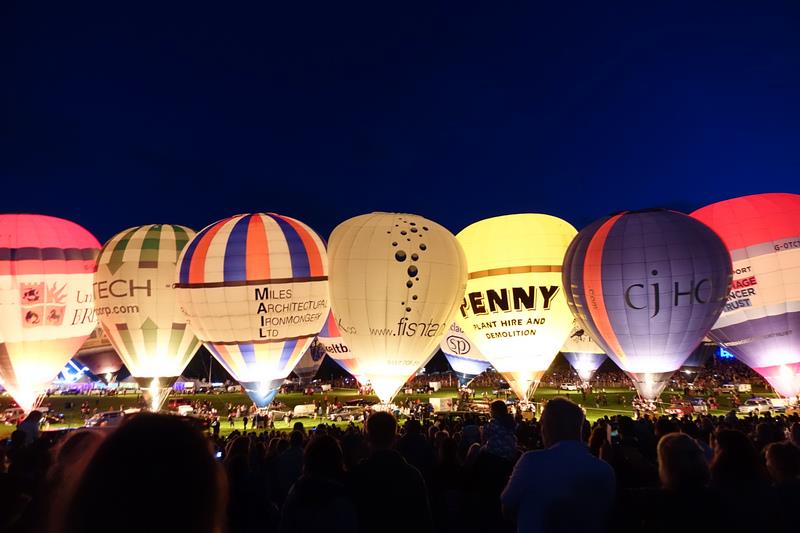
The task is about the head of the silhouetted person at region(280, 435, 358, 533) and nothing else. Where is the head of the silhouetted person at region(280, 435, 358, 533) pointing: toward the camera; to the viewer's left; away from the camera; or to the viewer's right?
away from the camera

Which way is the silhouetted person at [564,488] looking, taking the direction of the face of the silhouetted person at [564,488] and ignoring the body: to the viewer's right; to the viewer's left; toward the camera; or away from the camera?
away from the camera

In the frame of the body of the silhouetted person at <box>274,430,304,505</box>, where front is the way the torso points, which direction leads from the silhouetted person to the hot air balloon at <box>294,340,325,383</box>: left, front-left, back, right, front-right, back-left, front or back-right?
front

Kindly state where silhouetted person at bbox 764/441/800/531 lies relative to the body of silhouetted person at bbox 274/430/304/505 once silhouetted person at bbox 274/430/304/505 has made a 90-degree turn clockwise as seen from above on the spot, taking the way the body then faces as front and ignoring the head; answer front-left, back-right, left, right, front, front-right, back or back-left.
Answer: front-right

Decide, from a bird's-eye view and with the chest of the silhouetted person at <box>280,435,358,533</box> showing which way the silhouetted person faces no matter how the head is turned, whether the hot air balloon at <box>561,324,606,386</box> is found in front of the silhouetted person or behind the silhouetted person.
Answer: in front

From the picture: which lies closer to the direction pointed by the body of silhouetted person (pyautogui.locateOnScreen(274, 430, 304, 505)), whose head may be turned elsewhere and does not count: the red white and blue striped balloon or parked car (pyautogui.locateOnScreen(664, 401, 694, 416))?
the red white and blue striped balloon

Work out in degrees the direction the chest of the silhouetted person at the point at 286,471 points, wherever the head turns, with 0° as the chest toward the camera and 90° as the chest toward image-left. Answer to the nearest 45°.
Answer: approximately 180°

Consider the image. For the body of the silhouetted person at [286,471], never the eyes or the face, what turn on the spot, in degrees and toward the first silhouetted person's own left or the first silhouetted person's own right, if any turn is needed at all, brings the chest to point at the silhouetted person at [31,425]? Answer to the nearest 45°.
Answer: approximately 45° to the first silhouetted person's own left

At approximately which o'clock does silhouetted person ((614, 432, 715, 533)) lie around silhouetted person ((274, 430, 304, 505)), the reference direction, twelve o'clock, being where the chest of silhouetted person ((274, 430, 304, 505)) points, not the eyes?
silhouetted person ((614, 432, 715, 533)) is roughly at 5 o'clock from silhouetted person ((274, 430, 304, 505)).

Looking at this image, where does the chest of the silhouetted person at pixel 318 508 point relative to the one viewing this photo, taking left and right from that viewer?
facing away from the viewer

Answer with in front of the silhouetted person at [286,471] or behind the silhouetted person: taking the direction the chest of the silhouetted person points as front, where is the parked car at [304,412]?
in front

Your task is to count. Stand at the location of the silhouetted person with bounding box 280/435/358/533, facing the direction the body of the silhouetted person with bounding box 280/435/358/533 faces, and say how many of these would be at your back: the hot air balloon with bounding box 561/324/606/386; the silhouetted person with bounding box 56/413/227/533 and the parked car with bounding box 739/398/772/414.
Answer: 1

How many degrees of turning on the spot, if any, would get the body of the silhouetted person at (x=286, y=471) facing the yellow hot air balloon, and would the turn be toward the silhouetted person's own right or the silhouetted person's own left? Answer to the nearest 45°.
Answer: approximately 45° to the silhouetted person's own right

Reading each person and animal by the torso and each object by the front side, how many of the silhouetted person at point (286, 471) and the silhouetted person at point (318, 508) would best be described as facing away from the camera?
2
